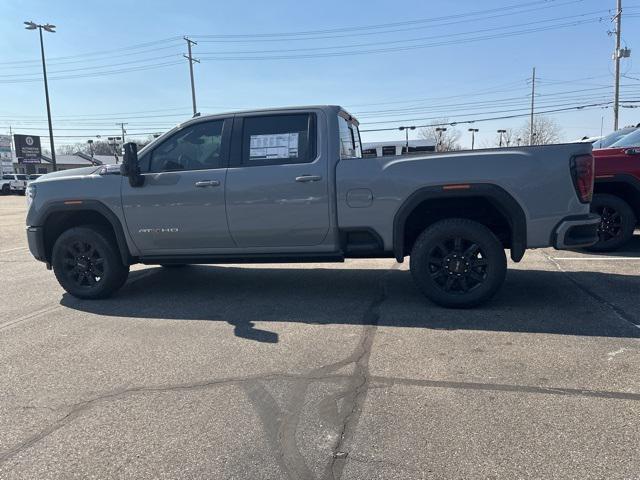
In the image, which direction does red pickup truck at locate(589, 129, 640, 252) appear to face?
to the viewer's left

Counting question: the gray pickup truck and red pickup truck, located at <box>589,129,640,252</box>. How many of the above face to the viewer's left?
2

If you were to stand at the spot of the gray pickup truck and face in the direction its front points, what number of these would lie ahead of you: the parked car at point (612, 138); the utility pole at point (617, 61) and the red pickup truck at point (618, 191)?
0

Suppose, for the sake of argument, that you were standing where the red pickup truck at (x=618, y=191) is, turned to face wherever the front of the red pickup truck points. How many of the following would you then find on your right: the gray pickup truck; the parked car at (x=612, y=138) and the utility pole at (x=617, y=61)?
2

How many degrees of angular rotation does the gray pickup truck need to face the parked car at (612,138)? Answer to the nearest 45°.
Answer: approximately 135° to its right

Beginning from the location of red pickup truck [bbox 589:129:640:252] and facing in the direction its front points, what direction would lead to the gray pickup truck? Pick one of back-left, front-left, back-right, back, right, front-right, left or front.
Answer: front-left

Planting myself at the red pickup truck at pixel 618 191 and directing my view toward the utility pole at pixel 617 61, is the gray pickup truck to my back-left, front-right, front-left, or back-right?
back-left

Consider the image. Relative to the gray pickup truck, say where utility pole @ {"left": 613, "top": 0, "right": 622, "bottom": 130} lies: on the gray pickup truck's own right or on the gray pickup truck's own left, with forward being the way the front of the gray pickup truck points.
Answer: on the gray pickup truck's own right

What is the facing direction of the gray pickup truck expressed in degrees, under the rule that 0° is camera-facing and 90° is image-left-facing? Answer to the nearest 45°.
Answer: approximately 90°

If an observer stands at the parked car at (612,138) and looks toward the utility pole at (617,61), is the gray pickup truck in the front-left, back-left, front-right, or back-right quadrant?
back-left

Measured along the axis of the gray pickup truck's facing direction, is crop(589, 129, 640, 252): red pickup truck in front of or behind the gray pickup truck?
behind

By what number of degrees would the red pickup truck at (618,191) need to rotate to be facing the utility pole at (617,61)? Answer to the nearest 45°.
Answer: approximately 90° to its right
